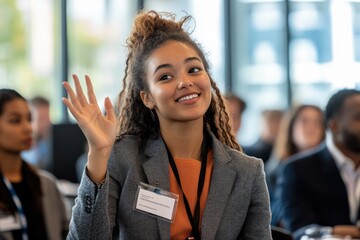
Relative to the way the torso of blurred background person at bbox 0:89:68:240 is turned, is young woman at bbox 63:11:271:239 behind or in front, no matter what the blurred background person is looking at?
in front

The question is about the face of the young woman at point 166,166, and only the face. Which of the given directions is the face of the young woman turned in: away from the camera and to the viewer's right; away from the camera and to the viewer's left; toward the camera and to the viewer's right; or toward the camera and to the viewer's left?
toward the camera and to the viewer's right

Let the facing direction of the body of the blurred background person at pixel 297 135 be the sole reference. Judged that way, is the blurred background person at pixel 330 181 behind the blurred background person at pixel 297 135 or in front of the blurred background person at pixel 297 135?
in front

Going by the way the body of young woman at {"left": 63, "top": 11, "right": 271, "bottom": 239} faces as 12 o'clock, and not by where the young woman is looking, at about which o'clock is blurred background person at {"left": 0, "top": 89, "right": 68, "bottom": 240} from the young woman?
The blurred background person is roughly at 5 o'clock from the young woman.

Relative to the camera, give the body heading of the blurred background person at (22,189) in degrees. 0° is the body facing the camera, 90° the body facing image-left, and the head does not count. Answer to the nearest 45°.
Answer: approximately 315°

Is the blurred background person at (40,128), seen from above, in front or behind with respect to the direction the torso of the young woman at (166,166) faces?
behind
